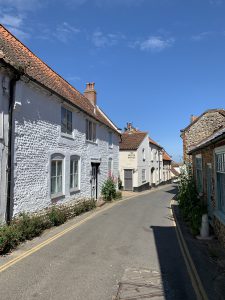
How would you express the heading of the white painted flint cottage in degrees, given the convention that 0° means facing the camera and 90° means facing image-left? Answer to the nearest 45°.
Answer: approximately 315°

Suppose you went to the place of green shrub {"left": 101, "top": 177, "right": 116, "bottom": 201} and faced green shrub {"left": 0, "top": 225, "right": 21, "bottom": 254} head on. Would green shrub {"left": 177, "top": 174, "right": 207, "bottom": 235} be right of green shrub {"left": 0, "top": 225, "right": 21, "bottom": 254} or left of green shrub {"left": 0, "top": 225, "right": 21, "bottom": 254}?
left

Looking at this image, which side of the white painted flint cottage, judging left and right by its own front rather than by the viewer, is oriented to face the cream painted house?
left

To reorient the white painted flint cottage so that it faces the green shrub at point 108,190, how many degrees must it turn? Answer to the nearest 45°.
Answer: approximately 90° to its left

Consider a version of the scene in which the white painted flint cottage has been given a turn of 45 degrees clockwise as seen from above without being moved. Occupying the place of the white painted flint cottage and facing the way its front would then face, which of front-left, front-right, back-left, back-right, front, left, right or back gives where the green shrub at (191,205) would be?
left
